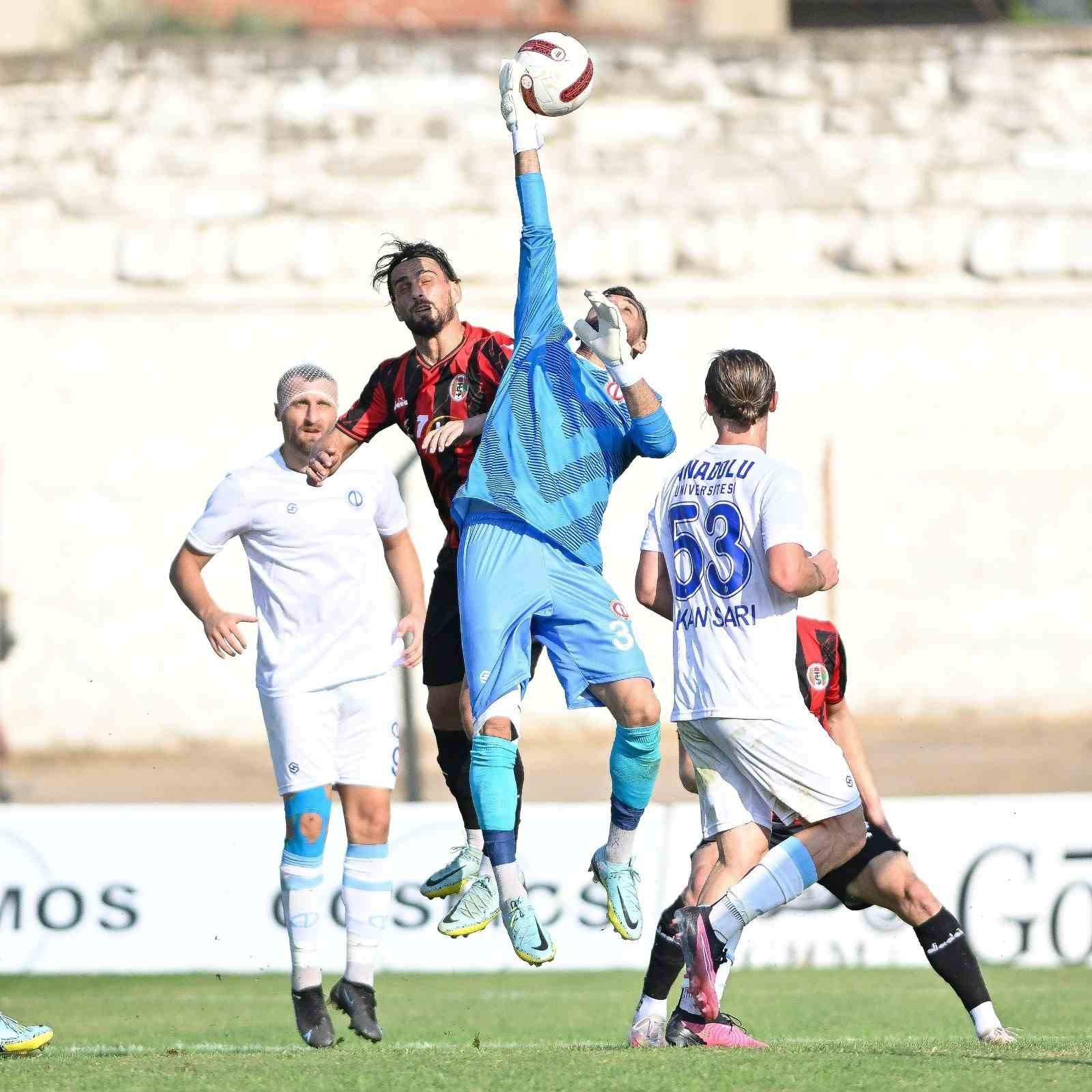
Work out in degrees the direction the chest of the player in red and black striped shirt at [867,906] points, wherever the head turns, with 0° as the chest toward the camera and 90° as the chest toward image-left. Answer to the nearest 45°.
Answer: approximately 0°

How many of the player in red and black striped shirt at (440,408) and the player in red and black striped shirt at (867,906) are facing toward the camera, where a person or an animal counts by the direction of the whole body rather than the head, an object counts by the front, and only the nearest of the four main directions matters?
2

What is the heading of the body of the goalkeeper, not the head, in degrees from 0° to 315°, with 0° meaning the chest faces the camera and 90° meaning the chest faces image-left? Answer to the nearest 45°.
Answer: approximately 0°

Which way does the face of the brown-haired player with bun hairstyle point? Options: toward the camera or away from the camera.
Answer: away from the camera

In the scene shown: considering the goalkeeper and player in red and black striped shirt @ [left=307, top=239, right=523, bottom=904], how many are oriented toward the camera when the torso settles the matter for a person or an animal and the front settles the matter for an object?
2

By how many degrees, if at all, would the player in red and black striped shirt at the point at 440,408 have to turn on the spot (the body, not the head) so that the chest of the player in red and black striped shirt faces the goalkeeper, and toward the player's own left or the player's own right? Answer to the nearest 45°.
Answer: approximately 45° to the player's own left
